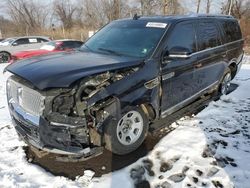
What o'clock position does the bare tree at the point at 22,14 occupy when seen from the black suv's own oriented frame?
The bare tree is roughly at 4 o'clock from the black suv.

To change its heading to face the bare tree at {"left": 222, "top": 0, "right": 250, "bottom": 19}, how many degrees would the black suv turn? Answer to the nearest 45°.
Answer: approximately 180°

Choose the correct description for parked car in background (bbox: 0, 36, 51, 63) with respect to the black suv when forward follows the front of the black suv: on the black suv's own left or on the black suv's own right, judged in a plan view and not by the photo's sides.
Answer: on the black suv's own right

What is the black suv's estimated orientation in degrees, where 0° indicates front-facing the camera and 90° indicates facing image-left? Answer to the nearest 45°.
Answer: approximately 45°
